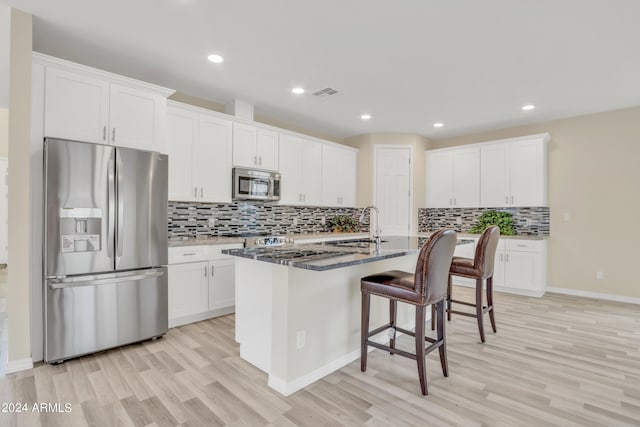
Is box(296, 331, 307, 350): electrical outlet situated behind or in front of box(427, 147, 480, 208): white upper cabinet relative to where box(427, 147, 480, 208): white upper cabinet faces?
in front

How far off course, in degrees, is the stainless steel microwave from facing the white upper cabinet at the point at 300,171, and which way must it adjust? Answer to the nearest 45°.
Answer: approximately 90° to its left

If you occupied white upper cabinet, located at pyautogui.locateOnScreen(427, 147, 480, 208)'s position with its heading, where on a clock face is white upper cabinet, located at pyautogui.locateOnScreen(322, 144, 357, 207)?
white upper cabinet, located at pyautogui.locateOnScreen(322, 144, 357, 207) is roughly at 2 o'clock from white upper cabinet, located at pyautogui.locateOnScreen(427, 147, 480, 208).

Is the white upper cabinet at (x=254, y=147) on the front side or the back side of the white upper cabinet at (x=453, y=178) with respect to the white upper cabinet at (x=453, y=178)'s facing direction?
on the front side

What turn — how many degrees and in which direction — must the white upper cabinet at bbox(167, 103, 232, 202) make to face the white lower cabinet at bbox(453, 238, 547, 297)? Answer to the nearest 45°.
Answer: approximately 45° to its left

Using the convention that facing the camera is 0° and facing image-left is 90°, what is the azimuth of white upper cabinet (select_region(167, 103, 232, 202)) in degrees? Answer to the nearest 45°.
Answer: approximately 315°

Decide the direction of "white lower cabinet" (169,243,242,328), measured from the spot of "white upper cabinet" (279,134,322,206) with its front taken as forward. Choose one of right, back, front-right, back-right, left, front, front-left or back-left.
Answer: right

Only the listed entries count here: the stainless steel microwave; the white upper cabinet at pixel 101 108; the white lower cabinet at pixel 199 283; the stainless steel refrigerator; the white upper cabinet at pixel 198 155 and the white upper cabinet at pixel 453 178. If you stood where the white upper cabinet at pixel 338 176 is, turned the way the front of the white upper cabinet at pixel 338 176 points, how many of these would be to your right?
5

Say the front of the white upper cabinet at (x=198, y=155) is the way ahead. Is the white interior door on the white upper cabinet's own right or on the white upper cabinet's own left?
on the white upper cabinet's own left
